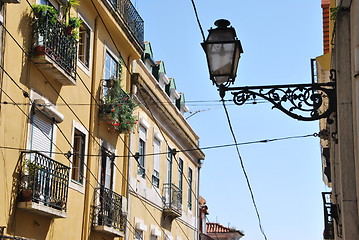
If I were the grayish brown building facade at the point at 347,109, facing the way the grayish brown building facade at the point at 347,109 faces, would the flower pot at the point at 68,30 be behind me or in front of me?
in front

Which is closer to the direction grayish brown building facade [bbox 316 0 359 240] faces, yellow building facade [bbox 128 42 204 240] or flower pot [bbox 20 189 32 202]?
the flower pot

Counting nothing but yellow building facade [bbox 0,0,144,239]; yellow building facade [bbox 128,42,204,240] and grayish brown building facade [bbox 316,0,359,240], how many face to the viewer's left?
1

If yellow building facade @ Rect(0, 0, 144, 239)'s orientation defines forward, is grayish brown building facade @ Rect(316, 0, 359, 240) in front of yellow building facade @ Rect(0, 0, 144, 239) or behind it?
in front

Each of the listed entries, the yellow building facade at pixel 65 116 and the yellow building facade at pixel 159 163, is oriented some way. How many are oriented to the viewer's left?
0

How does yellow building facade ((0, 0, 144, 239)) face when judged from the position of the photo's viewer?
facing the viewer and to the right of the viewer

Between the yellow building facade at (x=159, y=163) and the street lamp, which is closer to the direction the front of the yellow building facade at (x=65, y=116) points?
the street lamp

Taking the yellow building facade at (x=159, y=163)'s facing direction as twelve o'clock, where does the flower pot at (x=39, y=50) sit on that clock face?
The flower pot is roughly at 2 o'clock from the yellow building facade.

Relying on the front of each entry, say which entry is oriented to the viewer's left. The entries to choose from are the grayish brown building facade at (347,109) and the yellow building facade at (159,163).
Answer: the grayish brown building facade

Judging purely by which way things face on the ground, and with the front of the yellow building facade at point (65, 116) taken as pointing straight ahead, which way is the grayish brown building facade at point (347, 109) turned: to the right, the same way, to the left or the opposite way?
the opposite way

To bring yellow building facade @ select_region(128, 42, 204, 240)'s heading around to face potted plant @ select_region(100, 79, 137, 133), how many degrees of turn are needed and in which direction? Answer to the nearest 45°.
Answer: approximately 45° to its right

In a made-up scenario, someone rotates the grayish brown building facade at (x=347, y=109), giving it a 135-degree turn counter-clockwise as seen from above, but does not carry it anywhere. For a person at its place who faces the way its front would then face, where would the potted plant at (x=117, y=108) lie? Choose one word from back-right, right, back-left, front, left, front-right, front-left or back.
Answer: back

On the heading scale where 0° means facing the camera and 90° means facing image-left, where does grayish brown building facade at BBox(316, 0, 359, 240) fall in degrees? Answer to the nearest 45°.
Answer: approximately 90°

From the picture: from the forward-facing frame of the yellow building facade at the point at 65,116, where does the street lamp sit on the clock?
The street lamp is roughly at 1 o'clock from the yellow building facade.

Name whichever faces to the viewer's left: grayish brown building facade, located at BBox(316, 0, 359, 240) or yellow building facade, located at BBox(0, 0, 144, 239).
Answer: the grayish brown building facade
